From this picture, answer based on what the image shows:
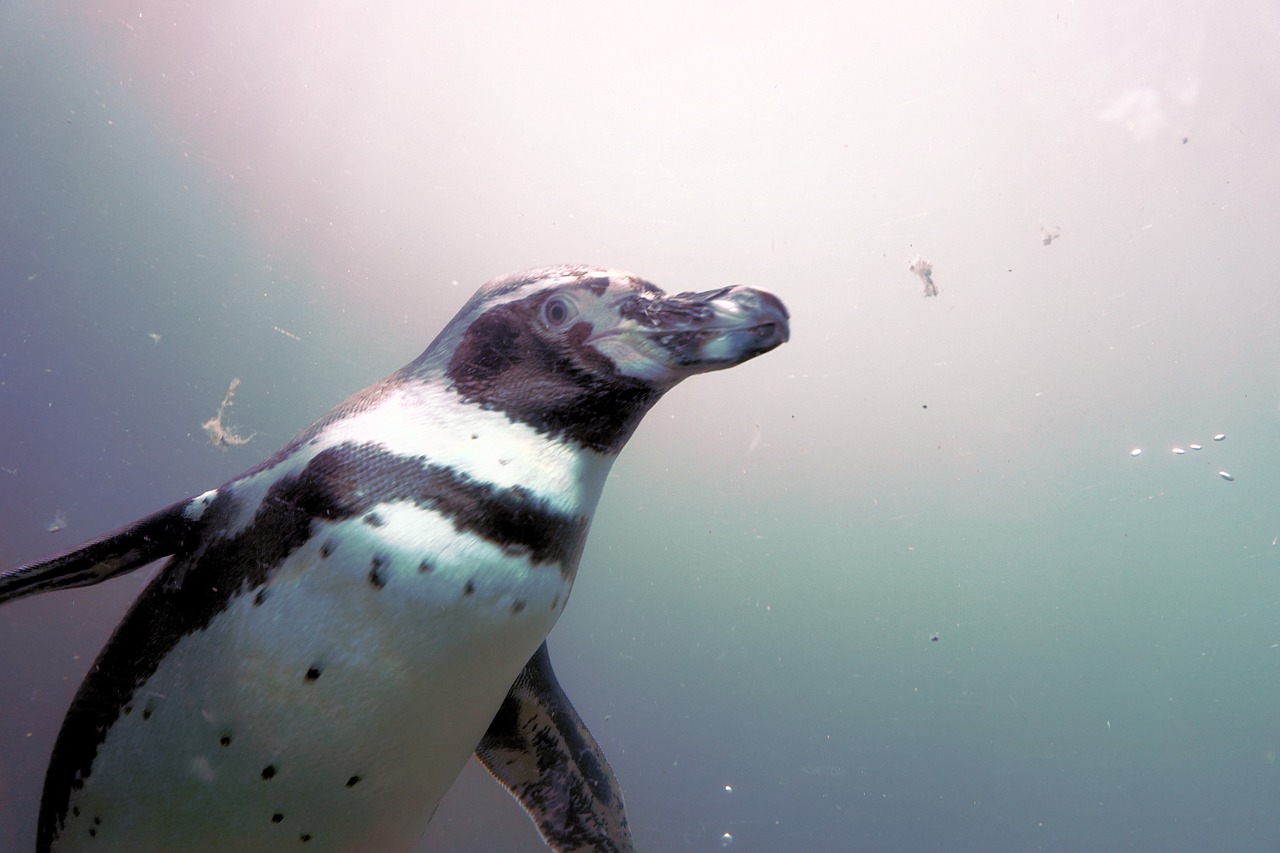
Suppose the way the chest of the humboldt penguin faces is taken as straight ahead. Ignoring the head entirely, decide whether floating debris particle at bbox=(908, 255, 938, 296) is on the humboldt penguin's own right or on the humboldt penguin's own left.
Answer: on the humboldt penguin's own left

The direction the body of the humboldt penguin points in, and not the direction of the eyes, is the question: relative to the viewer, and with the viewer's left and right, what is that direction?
facing the viewer and to the right of the viewer

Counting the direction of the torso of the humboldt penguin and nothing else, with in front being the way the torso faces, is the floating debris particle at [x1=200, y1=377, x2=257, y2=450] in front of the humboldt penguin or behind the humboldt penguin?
behind
